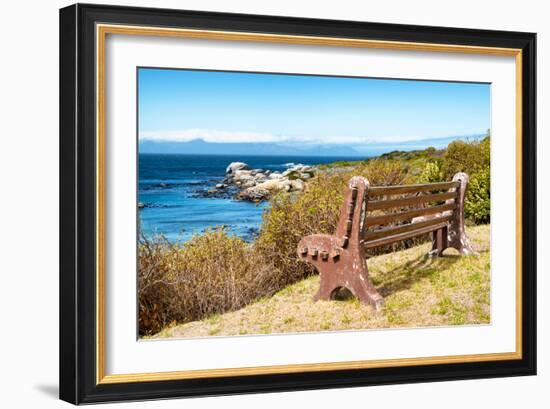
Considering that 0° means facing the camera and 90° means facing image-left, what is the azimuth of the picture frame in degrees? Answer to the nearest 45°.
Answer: approximately 315°
